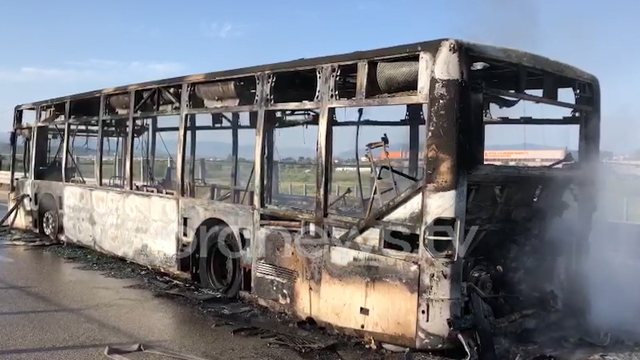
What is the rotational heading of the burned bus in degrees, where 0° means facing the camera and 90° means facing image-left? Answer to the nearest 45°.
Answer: approximately 135°

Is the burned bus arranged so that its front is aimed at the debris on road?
no
